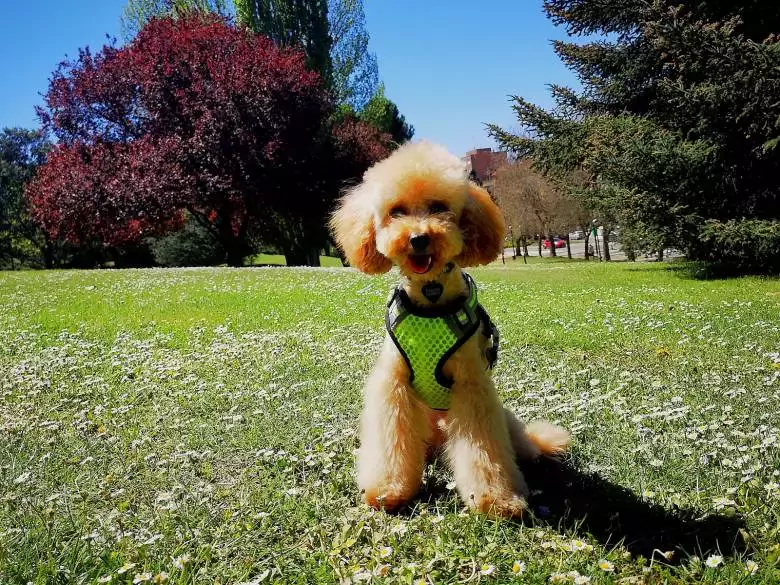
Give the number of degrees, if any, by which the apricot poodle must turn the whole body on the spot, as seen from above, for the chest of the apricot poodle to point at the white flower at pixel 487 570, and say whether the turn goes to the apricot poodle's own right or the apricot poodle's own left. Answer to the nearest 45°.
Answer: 0° — it already faces it

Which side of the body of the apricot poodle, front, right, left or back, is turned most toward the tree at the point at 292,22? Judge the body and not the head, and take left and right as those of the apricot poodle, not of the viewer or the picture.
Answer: back

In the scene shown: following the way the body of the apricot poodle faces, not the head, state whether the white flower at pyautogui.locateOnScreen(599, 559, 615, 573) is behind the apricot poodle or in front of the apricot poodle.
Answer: in front

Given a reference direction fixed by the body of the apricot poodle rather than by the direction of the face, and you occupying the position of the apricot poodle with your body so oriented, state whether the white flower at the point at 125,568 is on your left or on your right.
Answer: on your right

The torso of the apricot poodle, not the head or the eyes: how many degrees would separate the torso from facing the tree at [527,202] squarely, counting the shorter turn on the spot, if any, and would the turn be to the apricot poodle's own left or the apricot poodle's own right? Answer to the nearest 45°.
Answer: approximately 180°

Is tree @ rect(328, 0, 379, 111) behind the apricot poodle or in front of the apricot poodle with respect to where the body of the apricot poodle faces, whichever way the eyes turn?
behind

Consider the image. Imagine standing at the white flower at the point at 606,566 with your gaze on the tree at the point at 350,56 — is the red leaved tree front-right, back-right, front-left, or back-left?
front-left

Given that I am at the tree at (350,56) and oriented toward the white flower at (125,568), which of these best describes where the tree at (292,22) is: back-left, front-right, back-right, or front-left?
front-right

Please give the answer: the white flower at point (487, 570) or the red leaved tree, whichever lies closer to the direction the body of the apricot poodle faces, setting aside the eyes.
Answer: the white flower

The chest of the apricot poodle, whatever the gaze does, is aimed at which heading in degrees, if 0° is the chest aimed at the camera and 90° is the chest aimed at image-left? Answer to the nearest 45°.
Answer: approximately 0°

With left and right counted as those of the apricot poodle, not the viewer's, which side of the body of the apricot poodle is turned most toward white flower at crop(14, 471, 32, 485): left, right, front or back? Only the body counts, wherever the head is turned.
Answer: right

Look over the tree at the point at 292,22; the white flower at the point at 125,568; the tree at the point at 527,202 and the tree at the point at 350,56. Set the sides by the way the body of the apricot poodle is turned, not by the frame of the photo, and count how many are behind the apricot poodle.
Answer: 3
